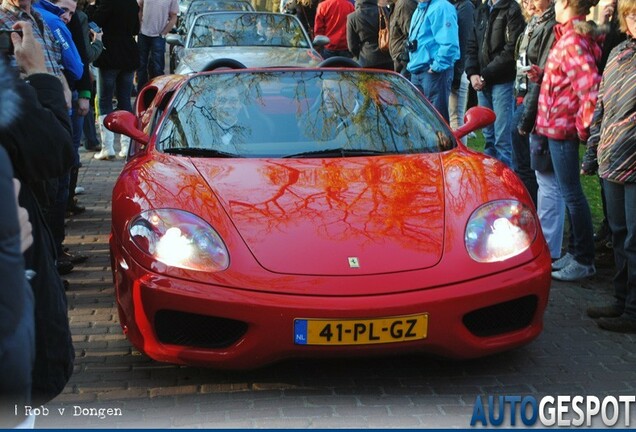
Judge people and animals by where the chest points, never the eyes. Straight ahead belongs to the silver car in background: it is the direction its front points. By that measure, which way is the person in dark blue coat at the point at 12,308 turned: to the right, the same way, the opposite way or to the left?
to the left

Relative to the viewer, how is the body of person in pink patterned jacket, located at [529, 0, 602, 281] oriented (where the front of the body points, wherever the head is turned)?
to the viewer's left

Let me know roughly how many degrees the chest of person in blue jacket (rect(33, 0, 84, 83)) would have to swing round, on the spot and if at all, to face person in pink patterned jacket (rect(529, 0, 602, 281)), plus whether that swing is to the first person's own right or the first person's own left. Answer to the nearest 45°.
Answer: approximately 45° to the first person's own right

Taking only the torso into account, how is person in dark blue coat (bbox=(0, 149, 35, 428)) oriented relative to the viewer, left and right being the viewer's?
facing to the right of the viewer

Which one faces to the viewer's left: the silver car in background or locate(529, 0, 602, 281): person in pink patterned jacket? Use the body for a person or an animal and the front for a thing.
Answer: the person in pink patterned jacket

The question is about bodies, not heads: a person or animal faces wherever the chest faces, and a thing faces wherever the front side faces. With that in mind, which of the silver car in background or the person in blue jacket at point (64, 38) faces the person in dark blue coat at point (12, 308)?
the silver car in background

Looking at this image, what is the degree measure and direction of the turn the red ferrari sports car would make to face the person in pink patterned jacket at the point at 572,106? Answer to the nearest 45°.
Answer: approximately 135° to its left

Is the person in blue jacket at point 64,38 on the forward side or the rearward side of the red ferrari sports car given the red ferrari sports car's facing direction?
on the rearward side

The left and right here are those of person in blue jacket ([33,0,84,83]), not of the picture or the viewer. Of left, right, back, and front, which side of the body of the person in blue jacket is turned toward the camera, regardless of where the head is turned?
right

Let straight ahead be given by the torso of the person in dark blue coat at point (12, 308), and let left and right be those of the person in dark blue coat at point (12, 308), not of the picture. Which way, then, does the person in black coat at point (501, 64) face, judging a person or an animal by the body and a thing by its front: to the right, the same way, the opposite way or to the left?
the opposite way

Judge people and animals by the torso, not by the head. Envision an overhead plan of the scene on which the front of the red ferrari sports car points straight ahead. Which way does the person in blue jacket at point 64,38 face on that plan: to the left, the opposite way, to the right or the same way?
to the left

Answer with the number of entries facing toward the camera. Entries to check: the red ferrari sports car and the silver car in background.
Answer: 2

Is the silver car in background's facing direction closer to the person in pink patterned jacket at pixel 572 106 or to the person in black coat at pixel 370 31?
the person in pink patterned jacket

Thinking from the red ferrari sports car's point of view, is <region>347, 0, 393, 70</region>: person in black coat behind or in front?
behind

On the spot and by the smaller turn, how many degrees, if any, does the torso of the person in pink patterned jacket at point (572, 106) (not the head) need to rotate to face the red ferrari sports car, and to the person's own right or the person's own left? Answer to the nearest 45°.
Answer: approximately 45° to the person's own left
